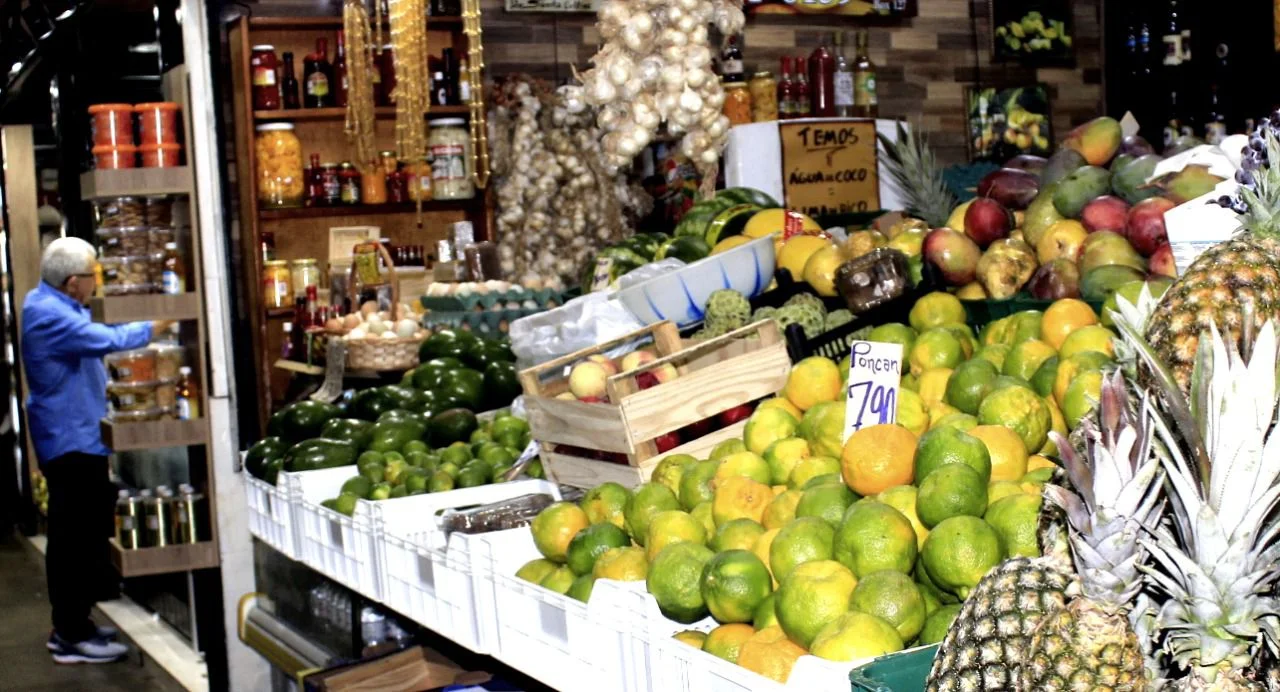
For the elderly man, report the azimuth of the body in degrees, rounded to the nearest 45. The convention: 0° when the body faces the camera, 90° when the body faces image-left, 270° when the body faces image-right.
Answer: approximately 270°

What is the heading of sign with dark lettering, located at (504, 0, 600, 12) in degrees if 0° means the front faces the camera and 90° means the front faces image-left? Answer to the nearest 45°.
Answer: approximately 0°

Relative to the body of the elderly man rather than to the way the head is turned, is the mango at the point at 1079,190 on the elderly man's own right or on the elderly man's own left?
on the elderly man's own right

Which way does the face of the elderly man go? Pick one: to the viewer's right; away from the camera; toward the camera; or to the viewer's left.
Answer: to the viewer's right

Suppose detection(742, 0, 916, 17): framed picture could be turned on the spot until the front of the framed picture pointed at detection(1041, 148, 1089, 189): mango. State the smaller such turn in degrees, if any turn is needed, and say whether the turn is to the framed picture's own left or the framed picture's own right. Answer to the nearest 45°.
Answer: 0° — it already faces it
